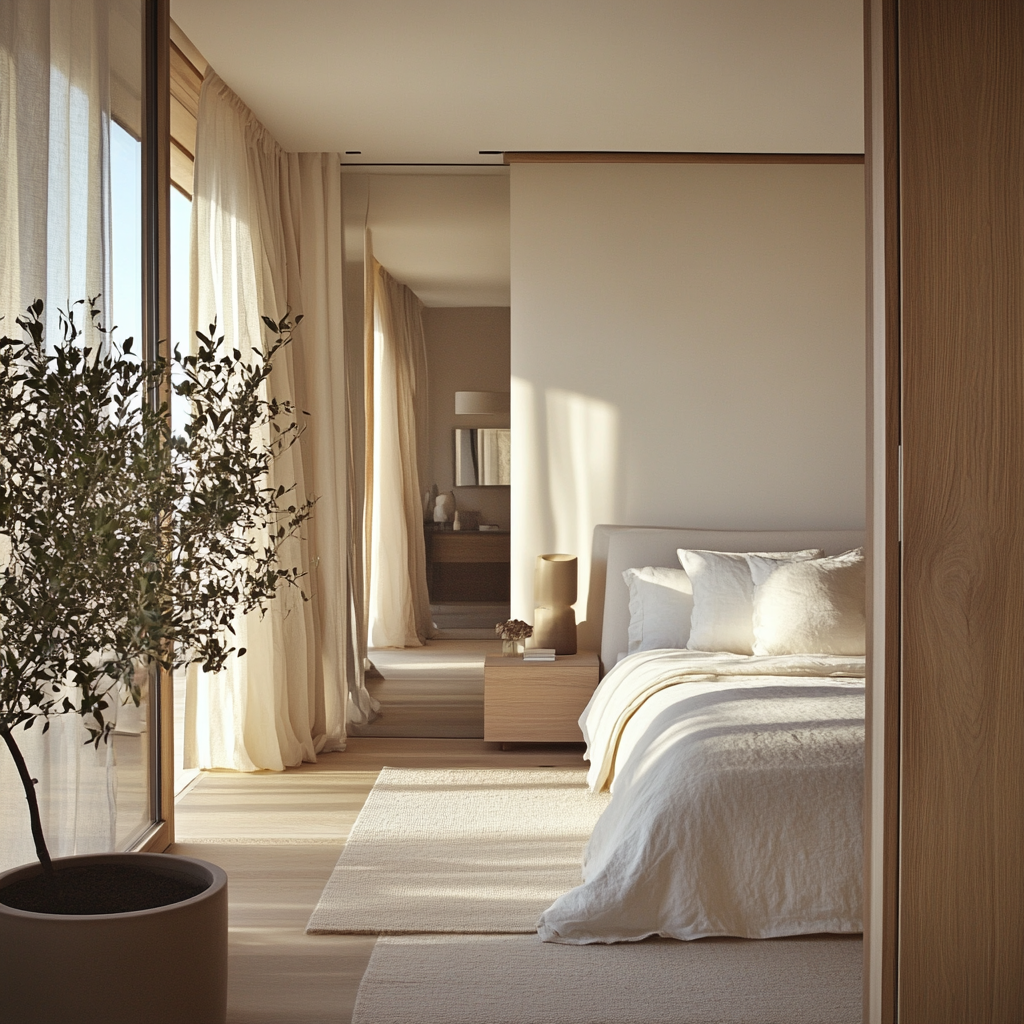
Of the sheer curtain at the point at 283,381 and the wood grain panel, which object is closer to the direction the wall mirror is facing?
the wood grain panel

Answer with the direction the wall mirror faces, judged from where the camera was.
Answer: facing the viewer

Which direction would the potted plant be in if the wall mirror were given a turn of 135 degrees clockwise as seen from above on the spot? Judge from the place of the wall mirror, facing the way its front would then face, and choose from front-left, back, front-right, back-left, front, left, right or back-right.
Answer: back-left

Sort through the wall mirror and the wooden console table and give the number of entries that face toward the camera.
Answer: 2

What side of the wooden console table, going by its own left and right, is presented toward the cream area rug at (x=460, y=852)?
front

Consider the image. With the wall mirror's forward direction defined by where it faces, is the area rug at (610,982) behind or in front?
in front

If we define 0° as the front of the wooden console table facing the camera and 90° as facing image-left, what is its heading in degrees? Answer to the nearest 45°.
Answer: approximately 0°

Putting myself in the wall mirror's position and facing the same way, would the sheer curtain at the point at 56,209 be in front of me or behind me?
in front

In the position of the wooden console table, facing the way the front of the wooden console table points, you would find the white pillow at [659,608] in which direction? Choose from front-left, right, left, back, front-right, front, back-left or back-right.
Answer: front-left

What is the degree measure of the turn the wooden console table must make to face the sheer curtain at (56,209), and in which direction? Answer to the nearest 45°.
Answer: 0° — it already faces it
